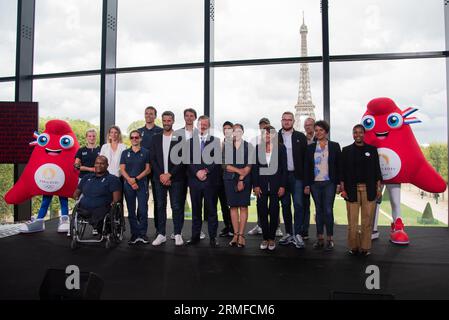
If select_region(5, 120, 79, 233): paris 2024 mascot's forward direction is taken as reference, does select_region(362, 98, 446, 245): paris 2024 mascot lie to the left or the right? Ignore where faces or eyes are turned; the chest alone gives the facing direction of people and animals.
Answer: on its left

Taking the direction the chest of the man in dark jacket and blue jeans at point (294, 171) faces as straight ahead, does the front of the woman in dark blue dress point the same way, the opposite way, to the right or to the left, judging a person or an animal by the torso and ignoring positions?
the same way

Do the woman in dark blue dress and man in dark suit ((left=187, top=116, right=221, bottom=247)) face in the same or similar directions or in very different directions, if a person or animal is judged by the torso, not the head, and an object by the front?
same or similar directions

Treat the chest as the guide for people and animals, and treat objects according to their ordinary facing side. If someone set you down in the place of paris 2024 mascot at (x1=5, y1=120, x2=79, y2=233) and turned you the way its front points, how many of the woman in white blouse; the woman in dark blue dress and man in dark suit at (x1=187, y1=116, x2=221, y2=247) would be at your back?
0

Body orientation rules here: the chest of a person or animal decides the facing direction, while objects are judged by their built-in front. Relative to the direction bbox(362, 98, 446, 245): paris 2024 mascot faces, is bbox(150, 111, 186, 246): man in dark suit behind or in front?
in front

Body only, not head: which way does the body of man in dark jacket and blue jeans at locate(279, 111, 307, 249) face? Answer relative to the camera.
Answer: toward the camera

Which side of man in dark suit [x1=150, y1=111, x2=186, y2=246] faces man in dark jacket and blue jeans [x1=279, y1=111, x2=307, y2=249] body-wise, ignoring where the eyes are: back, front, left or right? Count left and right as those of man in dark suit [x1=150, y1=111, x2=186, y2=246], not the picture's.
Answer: left

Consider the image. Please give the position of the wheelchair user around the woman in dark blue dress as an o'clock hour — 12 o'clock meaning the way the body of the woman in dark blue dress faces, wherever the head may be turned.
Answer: The wheelchair user is roughly at 3 o'clock from the woman in dark blue dress.

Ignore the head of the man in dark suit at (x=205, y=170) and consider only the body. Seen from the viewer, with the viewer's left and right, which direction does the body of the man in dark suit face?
facing the viewer

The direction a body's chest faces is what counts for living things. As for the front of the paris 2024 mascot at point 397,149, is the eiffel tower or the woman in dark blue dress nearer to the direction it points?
the woman in dark blue dress

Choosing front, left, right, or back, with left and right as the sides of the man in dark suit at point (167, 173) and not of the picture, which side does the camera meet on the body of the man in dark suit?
front

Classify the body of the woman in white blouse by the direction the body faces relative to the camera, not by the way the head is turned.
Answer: toward the camera

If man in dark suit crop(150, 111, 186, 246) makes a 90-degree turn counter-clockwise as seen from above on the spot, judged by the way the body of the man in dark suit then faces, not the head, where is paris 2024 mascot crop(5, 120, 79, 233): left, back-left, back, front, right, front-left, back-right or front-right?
back-left

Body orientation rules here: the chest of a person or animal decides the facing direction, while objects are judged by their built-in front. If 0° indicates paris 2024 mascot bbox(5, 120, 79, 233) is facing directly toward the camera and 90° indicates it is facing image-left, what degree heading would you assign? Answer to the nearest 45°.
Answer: approximately 0°

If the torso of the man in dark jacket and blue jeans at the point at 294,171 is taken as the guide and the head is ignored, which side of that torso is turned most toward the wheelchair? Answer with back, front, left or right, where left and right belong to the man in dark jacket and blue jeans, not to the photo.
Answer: right

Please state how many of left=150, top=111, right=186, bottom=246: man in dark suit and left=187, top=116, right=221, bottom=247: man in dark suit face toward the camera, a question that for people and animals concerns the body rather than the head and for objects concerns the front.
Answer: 2
